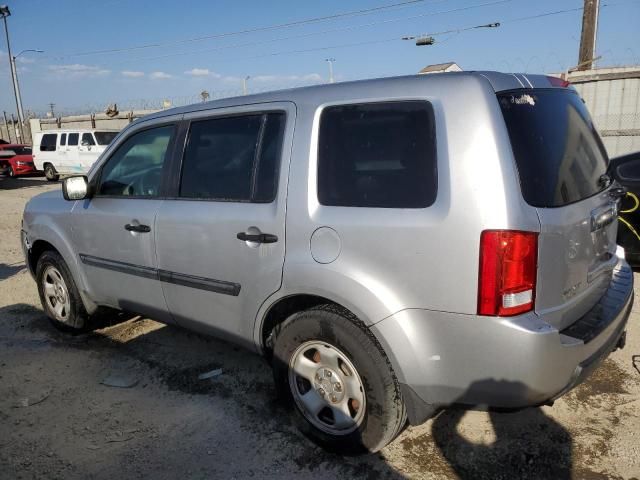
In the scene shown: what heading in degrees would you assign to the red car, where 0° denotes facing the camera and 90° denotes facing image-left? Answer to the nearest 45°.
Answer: approximately 315°

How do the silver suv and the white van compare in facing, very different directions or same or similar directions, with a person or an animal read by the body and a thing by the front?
very different directions

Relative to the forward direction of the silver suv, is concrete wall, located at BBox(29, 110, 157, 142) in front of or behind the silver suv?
in front

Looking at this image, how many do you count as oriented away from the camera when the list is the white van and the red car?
0

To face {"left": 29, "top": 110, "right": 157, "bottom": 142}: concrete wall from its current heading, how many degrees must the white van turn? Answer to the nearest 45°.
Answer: approximately 135° to its left

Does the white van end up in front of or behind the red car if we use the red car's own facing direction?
in front

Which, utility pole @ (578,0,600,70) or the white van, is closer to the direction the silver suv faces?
the white van

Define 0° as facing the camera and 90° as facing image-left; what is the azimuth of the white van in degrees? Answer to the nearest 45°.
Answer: approximately 315°

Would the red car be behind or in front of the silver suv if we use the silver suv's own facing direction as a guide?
in front

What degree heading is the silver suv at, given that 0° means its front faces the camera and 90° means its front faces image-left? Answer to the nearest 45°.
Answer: approximately 135°

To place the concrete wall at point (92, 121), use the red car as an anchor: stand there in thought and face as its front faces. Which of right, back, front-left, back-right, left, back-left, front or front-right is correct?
left

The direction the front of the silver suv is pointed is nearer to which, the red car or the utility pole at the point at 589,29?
the red car
